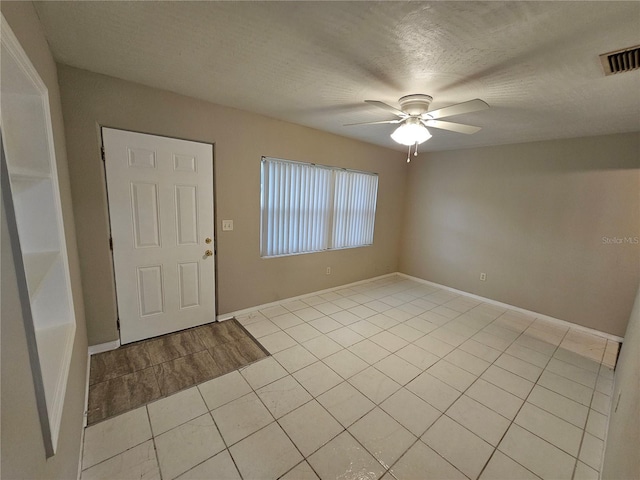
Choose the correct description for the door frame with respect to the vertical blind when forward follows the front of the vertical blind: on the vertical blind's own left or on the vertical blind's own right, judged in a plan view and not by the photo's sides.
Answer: on the vertical blind's own right

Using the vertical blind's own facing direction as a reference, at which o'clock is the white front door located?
The white front door is roughly at 3 o'clock from the vertical blind.

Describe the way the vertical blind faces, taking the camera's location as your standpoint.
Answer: facing the viewer and to the right of the viewer

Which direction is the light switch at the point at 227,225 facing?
toward the camera

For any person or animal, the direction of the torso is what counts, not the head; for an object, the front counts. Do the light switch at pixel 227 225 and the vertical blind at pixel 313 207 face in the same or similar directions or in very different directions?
same or similar directions

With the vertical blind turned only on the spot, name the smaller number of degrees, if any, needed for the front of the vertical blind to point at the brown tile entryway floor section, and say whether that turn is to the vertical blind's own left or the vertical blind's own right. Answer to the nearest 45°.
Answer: approximately 90° to the vertical blind's own right

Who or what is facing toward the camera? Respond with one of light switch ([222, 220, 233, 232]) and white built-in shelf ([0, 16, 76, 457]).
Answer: the light switch

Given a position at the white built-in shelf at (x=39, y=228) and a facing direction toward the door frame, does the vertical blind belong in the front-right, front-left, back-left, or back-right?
front-right

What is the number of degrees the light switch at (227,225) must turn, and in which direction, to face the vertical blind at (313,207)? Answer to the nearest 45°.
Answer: approximately 90° to its left

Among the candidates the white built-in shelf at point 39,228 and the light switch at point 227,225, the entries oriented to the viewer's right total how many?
1

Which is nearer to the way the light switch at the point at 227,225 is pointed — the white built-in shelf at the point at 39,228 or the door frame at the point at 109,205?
the white built-in shelf

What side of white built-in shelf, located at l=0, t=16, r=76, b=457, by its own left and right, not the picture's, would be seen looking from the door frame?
left

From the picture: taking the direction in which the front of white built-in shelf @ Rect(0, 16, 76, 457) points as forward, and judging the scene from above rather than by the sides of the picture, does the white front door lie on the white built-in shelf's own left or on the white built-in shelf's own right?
on the white built-in shelf's own left

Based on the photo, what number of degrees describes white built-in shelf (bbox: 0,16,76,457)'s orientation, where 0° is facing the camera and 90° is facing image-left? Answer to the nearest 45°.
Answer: approximately 270°

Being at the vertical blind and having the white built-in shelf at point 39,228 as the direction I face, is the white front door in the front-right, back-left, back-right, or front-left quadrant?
front-right

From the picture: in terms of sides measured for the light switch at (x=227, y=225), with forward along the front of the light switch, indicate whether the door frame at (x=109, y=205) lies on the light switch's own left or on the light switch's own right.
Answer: on the light switch's own right
